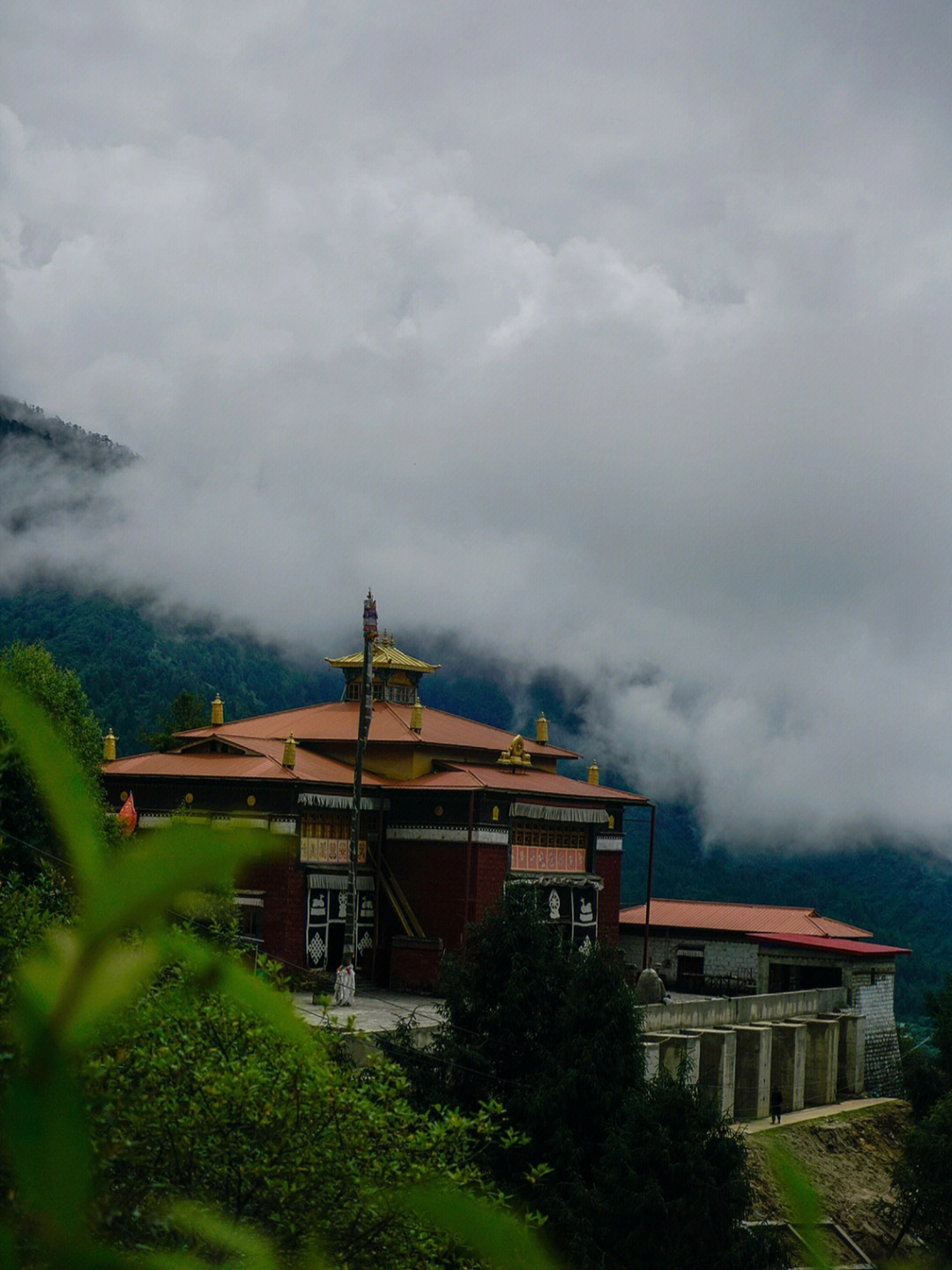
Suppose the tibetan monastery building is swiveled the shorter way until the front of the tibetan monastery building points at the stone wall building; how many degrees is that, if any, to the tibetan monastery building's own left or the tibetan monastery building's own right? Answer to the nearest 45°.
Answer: approximately 90° to the tibetan monastery building's own left

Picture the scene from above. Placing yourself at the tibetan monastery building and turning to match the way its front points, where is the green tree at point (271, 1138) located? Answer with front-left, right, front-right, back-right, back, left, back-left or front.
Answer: front-right

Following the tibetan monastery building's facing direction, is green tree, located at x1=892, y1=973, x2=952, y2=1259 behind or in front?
in front

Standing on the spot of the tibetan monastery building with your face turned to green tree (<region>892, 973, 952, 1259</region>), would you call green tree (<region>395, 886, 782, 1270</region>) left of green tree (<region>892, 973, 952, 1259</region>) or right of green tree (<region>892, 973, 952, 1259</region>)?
right

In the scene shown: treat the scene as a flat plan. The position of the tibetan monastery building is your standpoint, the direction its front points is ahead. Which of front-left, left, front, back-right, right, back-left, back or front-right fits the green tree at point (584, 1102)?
front-right

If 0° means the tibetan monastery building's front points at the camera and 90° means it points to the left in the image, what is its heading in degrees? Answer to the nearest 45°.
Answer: approximately 315°

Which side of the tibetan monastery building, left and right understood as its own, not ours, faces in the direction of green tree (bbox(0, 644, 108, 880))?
right
